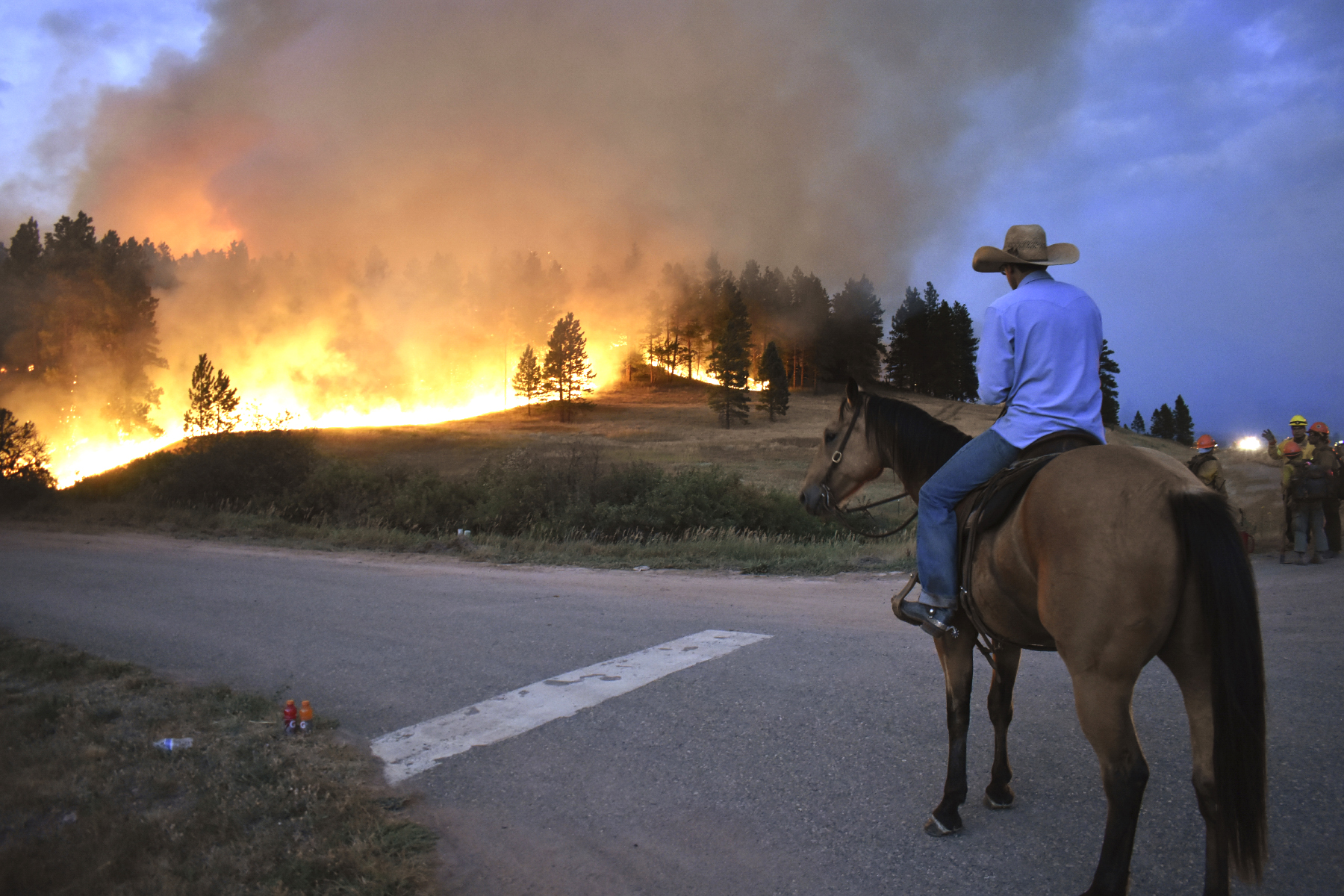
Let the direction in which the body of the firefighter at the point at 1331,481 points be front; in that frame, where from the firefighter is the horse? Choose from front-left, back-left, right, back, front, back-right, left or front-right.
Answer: left

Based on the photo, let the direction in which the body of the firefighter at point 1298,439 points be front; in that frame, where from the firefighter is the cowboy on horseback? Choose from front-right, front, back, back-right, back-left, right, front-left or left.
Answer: front

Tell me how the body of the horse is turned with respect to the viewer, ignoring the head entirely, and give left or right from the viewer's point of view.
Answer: facing away from the viewer and to the left of the viewer

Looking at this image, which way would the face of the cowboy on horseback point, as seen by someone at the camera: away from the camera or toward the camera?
away from the camera

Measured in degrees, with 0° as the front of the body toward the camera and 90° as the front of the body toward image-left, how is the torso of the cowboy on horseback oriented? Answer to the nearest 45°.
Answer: approximately 135°

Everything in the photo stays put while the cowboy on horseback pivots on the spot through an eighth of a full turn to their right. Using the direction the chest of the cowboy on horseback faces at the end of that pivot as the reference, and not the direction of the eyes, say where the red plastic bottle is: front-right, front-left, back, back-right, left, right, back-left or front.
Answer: left

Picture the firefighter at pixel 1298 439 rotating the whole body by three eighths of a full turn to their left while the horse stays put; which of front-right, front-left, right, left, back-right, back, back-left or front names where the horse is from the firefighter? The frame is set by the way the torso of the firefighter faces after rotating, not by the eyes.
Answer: back-right

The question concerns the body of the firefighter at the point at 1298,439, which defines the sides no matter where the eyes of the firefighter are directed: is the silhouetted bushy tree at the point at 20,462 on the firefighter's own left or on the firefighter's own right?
on the firefighter's own right

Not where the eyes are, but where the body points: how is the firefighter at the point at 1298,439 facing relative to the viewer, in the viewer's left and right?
facing the viewer

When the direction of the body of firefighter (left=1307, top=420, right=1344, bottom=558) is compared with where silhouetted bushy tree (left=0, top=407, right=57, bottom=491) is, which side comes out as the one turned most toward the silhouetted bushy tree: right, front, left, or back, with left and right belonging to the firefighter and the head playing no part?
front
